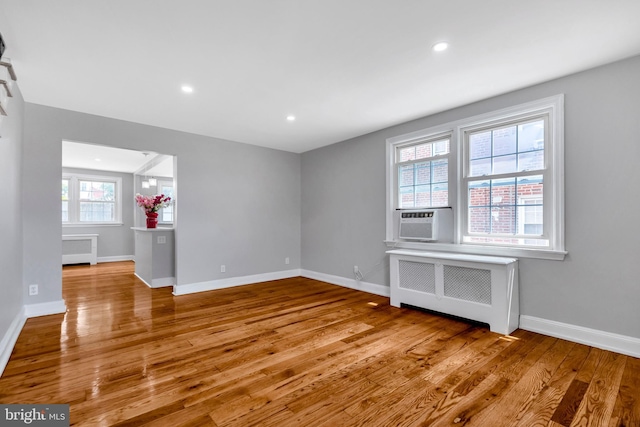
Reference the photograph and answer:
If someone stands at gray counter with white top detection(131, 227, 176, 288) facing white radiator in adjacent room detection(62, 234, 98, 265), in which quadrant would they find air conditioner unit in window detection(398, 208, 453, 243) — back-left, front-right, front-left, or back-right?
back-right

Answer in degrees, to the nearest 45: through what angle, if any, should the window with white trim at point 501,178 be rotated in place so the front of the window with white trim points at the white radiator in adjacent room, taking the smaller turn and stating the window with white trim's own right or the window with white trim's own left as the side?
approximately 45° to the window with white trim's own right

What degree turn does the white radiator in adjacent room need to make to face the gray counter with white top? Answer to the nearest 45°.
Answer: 0° — it already faces it

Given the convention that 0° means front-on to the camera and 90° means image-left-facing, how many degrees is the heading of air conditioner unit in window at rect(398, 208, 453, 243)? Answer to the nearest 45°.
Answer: approximately 45°

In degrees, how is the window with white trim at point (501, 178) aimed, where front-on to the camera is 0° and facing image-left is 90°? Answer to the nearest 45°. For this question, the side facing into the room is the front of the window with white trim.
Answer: approximately 45°

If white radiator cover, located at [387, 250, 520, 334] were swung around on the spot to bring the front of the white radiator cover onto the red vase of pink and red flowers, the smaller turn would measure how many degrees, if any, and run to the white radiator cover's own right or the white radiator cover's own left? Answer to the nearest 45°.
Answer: approximately 45° to the white radiator cover's own right

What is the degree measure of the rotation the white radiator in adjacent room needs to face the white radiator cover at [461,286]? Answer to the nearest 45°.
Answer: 0° — it already faces it

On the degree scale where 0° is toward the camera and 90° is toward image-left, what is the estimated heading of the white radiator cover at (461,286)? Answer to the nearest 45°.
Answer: approximately 45°

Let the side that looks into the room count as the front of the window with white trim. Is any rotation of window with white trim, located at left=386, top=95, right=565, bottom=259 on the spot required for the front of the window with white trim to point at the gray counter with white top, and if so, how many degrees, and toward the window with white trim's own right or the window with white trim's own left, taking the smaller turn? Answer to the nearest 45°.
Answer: approximately 45° to the window with white trim's own right
